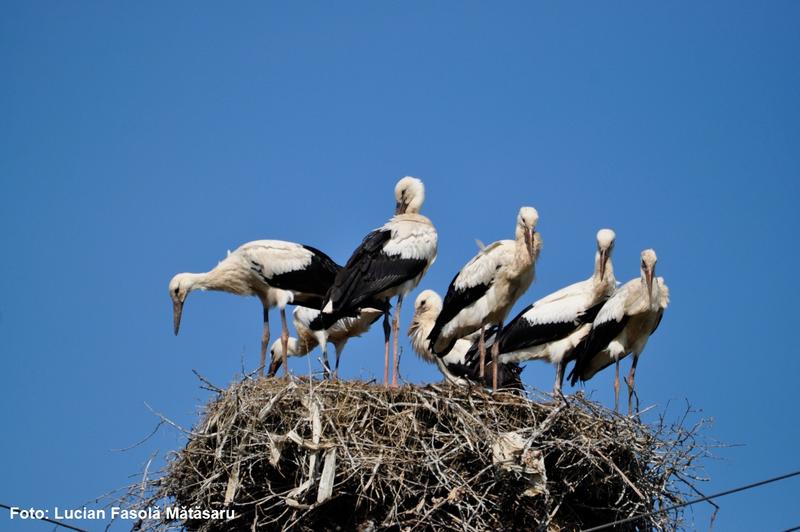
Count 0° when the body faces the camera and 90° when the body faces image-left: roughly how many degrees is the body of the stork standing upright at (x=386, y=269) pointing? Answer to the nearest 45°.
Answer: approximately 270°

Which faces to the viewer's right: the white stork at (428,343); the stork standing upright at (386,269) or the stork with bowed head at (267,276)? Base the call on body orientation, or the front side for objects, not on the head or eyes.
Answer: the stork standing upright

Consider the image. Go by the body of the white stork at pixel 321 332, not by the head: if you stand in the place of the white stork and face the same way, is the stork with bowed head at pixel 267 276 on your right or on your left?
on your left

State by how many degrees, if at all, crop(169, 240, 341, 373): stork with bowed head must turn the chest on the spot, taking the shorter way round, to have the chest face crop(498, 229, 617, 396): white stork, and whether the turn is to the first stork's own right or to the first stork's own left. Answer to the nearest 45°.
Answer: approximately 180°

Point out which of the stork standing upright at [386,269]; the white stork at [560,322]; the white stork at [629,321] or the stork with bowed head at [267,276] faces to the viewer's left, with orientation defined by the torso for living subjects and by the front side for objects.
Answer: the stork with bowed head

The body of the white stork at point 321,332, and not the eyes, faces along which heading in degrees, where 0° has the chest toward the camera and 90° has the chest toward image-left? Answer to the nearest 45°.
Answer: approximately 90°

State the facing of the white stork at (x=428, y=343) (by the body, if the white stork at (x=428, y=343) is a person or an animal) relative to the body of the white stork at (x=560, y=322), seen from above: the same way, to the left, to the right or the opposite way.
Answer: the opposite way

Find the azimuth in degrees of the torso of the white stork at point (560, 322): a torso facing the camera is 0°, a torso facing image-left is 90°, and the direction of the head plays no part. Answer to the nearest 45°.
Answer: approximately 270°

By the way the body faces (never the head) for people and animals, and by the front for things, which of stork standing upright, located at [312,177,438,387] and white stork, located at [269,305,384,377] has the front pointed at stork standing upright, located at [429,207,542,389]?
stork standing upright, located at [312,177,438,387]

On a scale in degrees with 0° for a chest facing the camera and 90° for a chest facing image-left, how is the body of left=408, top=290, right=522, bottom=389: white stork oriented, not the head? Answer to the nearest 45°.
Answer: approximately 90°

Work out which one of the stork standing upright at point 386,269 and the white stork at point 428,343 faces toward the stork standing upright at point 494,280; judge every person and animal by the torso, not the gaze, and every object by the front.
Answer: the stork standing upright at point 386,269

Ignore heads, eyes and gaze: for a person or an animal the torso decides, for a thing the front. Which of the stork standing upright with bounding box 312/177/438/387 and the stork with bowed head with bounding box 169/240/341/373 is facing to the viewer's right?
the stork standing upright
